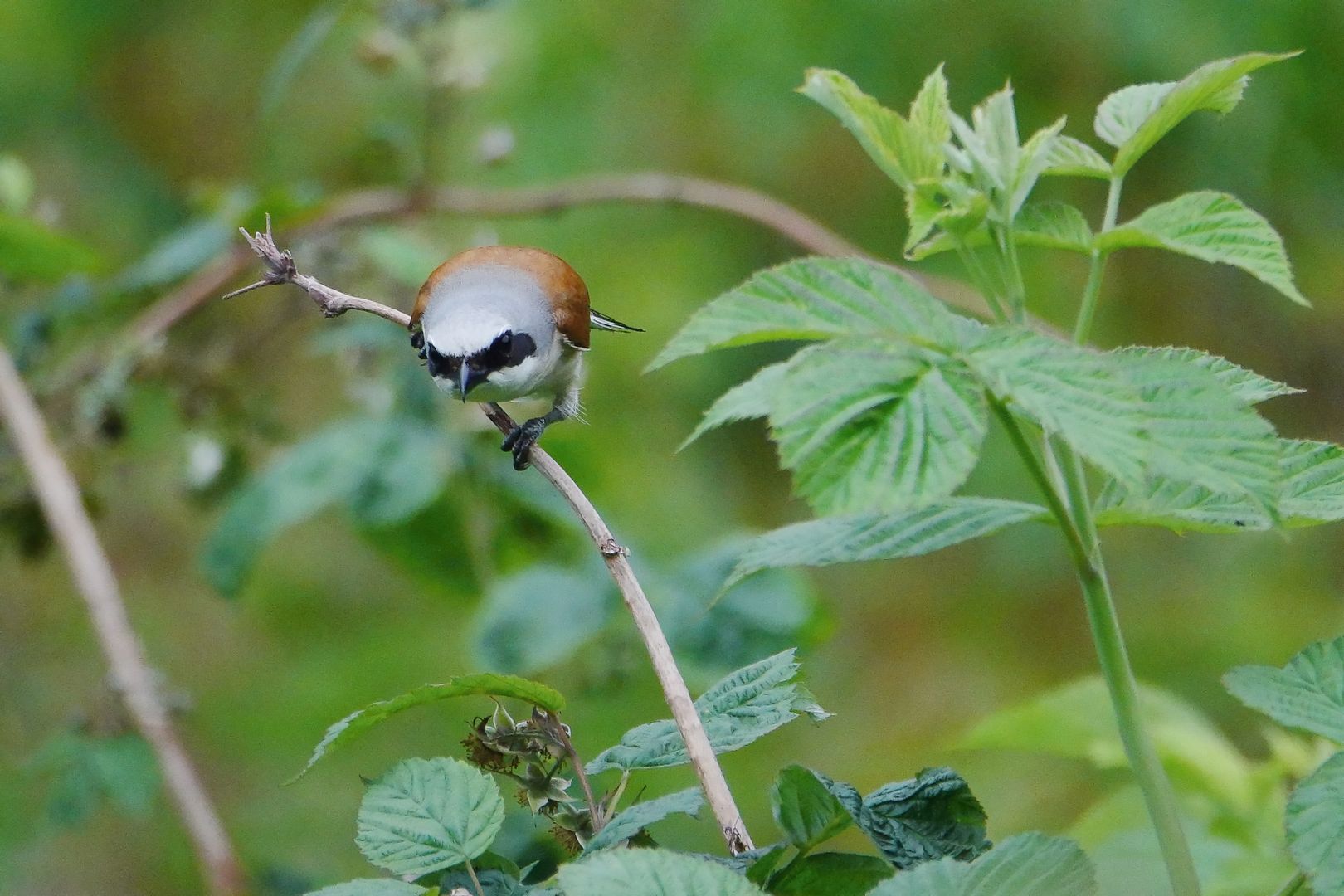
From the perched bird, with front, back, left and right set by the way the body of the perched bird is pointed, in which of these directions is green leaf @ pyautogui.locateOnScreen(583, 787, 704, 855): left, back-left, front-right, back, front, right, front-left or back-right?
front-left

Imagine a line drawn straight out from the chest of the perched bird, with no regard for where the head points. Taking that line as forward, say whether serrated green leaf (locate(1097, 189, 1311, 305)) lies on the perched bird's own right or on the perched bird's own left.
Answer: on the perched bird's own left

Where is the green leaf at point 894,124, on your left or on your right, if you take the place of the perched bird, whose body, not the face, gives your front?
on your left

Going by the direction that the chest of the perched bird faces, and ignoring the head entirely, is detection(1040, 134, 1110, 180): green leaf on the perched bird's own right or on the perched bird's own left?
on the perched bird's own left

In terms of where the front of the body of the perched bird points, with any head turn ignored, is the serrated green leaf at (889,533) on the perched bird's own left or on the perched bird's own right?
on the perched bird's own left

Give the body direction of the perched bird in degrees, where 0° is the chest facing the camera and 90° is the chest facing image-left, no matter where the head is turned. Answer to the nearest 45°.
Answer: approximately 45°

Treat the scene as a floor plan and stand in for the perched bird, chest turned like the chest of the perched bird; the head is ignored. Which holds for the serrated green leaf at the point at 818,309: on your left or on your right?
on your left
